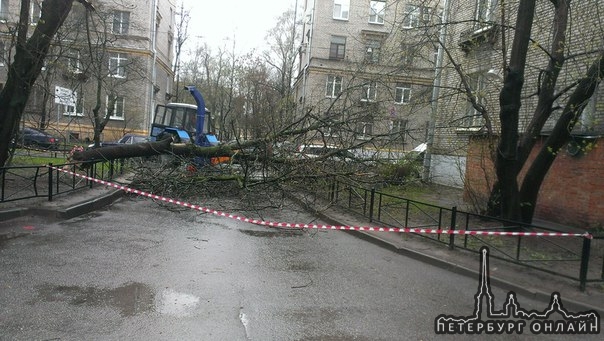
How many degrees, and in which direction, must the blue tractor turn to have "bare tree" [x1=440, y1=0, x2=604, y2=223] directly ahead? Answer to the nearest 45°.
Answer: approximately 180°

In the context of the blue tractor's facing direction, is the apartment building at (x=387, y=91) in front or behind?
behind

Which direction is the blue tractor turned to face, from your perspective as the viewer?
facing away from the viewer and to the left of the viewer

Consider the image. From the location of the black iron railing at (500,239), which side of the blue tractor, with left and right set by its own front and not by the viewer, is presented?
back

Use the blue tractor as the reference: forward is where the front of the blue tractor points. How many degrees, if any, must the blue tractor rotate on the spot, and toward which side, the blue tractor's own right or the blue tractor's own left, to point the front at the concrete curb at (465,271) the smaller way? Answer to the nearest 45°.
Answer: approximately 135° to the blue tractor's own left

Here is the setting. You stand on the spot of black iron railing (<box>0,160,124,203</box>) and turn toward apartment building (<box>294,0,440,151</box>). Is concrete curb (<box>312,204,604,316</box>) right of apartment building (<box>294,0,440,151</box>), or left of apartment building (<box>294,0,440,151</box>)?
right
